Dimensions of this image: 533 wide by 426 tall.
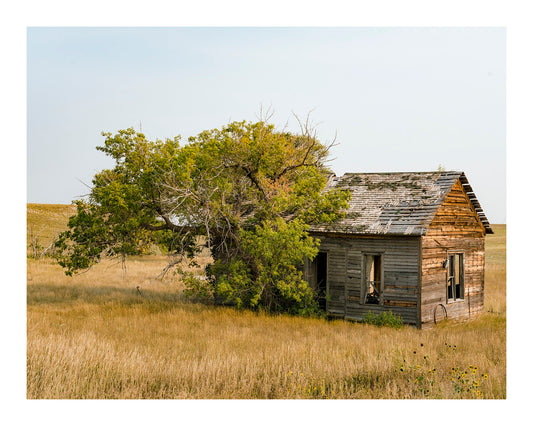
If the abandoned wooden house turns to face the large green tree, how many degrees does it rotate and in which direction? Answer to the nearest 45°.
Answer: approximately 45° to its right

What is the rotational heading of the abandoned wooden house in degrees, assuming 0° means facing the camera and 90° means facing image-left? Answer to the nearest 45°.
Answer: approximately 45°
